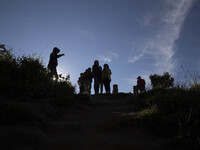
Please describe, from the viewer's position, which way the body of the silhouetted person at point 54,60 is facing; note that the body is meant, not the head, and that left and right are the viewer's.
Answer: facing to the right of the viewer

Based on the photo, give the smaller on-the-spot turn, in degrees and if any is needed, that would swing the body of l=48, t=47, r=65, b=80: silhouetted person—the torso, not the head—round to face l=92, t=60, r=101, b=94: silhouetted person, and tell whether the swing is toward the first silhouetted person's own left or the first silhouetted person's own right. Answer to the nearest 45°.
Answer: approximately 45° to the first silhouetted person's own left

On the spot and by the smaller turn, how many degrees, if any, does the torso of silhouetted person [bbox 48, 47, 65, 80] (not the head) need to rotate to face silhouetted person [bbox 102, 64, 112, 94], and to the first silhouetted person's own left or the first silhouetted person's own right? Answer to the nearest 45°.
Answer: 0° — they already face them
